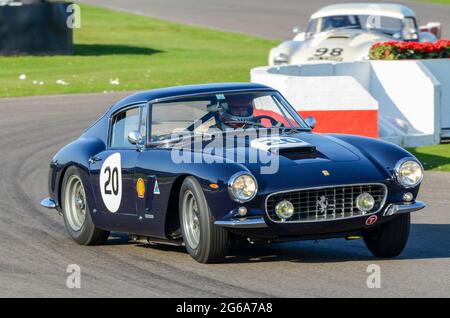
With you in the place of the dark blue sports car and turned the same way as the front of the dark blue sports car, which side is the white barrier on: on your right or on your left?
on your left

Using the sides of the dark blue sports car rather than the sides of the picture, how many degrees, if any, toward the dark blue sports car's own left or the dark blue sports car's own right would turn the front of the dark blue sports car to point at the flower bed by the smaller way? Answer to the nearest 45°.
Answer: approximately 135° to the dark blue sports car's own left

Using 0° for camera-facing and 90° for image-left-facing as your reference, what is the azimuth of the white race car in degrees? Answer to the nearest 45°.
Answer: approximately 45°

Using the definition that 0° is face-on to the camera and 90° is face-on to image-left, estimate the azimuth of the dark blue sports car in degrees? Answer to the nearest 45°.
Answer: approximately 315°

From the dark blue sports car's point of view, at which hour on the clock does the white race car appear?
The white race car is roughly at 8 o'clock from the dark blue sports car.
